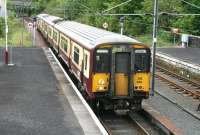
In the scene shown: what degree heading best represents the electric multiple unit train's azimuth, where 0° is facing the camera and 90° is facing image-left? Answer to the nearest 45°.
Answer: approximately 315°
